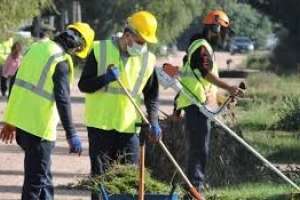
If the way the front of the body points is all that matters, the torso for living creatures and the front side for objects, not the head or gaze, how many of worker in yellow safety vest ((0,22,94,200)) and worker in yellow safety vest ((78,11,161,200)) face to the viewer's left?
0

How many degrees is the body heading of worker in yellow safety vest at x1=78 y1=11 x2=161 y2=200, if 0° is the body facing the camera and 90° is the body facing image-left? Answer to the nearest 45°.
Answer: approximately 315°

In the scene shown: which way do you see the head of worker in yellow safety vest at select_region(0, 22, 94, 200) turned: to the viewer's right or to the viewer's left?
to the viewer's right

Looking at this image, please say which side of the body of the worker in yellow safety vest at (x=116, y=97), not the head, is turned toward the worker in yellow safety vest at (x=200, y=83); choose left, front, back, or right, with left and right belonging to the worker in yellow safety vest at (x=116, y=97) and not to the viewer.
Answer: left

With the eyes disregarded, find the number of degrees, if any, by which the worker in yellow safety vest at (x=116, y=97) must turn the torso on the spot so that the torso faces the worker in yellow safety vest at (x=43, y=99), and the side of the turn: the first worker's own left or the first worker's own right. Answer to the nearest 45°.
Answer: approximately 135° to the first worker's own right

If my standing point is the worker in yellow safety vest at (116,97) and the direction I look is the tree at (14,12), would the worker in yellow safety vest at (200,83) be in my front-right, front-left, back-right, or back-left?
front-right
